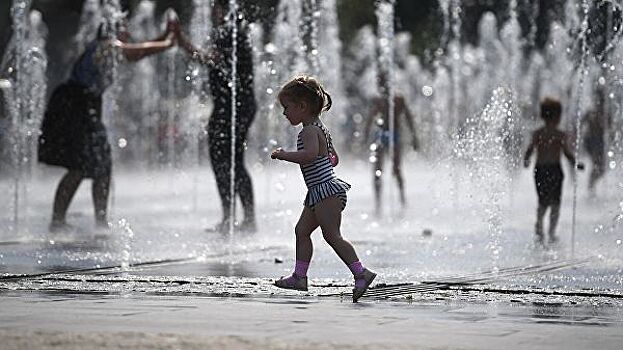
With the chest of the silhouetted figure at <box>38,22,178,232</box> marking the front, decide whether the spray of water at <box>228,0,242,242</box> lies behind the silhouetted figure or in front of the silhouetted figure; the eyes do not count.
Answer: in front

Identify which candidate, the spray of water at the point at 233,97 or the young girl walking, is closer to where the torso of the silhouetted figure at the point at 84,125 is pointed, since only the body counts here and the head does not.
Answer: the spray of water

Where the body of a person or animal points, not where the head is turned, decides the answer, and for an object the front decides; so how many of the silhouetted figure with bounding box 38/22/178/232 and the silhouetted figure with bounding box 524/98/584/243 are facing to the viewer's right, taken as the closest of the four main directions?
1

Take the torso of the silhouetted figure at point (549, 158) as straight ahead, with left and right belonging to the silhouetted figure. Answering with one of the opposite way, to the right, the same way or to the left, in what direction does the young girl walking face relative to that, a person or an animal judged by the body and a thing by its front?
to the left

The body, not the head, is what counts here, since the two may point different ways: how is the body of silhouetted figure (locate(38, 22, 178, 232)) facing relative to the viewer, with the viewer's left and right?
facing to the right of the viewer
